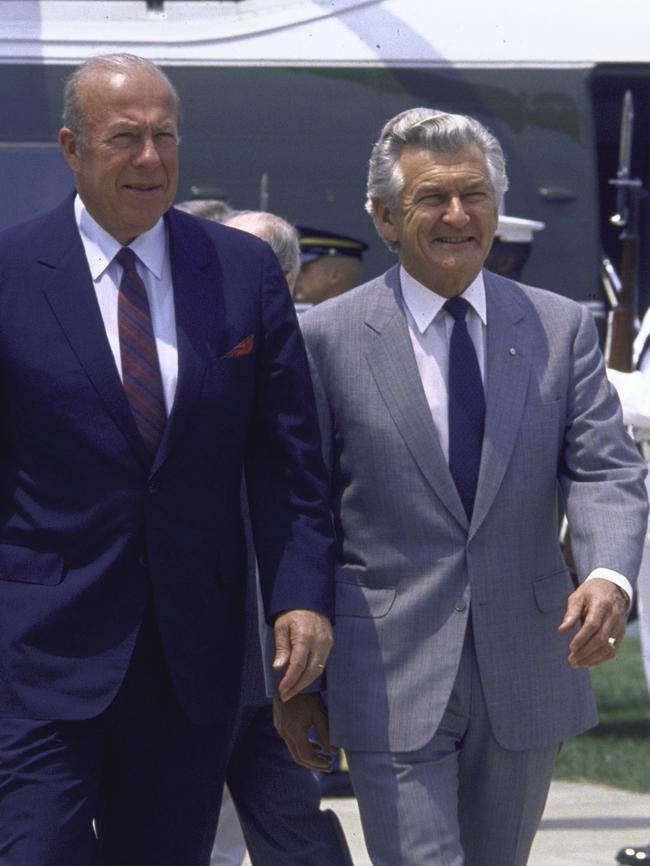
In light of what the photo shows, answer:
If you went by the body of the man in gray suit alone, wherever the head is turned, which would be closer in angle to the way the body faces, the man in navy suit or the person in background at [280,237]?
the man in navy suit

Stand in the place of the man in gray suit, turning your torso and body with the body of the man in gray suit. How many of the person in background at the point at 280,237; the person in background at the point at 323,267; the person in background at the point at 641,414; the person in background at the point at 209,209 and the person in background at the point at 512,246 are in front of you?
0

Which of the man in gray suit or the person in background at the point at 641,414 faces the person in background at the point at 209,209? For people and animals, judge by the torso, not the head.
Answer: the person in background at the point at 641,414

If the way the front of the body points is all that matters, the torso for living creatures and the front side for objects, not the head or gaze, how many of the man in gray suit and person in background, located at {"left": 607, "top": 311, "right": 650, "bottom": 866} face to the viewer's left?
1

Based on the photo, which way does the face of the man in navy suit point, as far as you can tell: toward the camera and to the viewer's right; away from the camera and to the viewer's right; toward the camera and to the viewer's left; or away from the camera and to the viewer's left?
toward the camera and to the viewer's right

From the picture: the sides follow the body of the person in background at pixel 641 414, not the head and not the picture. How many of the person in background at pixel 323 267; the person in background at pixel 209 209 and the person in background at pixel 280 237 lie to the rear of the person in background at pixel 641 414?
0

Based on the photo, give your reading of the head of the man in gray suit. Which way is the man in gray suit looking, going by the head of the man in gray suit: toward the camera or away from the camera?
toward the camera

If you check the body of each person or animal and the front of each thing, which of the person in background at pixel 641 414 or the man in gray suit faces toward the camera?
the man in gray suit

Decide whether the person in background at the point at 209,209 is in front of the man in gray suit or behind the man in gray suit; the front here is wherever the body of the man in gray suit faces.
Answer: behind

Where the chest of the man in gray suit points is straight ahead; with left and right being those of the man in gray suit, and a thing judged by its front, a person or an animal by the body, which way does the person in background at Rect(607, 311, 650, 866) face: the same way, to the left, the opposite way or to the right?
to the right

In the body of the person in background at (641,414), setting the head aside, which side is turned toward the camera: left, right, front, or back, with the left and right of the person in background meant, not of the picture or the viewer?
left

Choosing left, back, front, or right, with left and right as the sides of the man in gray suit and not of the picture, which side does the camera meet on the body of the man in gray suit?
front

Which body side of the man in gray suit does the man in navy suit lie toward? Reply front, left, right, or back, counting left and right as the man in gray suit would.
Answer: right

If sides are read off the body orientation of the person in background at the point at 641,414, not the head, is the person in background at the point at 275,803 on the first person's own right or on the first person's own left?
on the first person's own left
